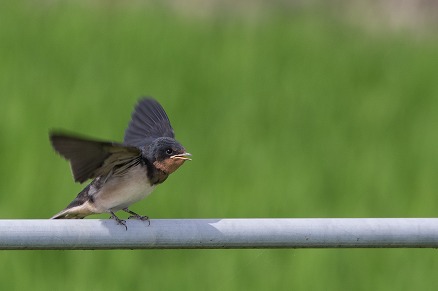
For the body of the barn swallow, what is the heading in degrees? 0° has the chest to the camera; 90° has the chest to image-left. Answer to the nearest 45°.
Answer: approximately 270°
